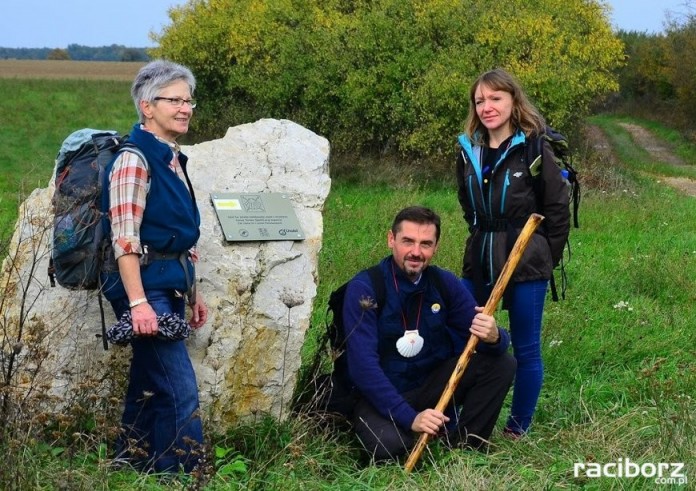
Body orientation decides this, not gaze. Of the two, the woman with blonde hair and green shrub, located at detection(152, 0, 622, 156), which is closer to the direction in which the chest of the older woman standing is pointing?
the woman with blonde hair

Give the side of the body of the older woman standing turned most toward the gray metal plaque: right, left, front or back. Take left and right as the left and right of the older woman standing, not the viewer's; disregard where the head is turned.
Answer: left

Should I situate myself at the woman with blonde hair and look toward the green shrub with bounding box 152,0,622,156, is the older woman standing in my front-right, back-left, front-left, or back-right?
back-left

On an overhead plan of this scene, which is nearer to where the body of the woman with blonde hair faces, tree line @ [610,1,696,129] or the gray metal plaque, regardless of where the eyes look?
the gray metal plaque

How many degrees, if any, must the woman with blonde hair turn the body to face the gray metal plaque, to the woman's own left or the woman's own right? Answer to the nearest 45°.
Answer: approximately 45° to the woman's own right

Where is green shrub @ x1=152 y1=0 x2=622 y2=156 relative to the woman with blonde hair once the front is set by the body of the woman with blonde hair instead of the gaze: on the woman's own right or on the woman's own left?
on the woman's own right

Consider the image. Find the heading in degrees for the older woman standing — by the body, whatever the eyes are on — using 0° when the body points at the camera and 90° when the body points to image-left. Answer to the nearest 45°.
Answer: approximately 315°

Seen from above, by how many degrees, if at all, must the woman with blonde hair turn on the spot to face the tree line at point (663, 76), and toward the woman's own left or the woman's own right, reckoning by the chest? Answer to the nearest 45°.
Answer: approximately 135° to the woman's own right

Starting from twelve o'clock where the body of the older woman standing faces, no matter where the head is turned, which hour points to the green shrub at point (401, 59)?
The green shrub is roughly at 8 o'clock from the older woman standing.

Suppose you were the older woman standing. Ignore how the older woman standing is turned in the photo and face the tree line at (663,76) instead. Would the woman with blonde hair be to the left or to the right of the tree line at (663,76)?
right

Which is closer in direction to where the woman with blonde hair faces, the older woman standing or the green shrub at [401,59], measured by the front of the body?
the older woman standing
